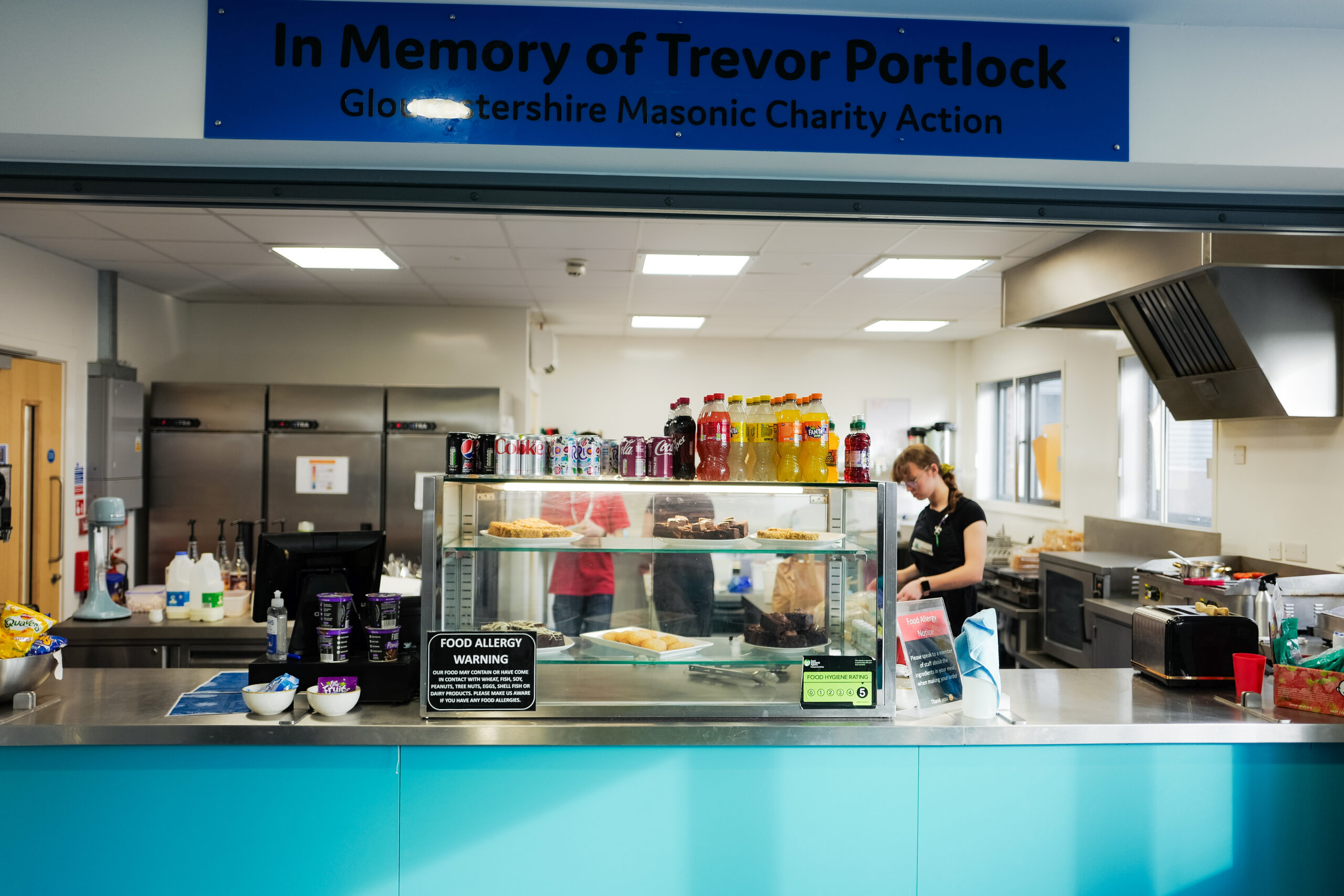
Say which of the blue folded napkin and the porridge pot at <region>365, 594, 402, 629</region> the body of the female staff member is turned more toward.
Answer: the porridge pot

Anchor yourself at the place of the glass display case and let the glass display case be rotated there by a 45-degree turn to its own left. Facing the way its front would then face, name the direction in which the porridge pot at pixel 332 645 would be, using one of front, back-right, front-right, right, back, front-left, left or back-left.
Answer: back-right

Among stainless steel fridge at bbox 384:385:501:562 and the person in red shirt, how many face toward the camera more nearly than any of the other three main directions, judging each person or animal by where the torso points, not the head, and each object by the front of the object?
2

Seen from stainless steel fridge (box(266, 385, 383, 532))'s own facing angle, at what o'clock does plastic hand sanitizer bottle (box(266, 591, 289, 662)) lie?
The plastic hand sanitizer bottle is roughly at 12 o'clock from the stainless steel fridge.

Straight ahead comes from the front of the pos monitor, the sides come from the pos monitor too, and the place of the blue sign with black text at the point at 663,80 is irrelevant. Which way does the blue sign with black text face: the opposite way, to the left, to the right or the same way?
the opposite way

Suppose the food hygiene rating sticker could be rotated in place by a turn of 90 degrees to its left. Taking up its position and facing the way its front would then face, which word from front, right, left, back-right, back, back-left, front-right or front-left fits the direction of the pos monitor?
back

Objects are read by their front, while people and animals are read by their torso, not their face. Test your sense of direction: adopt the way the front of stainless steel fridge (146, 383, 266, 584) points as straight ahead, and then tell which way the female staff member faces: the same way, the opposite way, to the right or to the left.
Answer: to the right

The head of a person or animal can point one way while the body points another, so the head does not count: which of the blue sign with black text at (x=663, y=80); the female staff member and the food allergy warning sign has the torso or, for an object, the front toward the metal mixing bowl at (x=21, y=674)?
the female staff member

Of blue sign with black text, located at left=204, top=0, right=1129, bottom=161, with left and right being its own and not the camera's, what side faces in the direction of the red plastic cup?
left

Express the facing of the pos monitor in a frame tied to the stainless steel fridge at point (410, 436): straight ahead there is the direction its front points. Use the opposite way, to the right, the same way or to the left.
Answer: the opposite way

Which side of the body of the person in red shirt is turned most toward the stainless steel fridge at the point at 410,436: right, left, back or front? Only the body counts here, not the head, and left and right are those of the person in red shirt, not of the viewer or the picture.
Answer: back

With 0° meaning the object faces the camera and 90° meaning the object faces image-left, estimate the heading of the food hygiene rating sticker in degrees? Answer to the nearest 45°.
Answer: approximately 0°

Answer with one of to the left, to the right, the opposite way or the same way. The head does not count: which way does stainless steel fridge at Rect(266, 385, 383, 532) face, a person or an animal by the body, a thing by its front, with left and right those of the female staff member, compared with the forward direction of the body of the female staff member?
to the left

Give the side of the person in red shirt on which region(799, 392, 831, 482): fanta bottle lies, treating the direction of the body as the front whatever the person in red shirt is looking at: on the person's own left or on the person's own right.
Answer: on the person's own left

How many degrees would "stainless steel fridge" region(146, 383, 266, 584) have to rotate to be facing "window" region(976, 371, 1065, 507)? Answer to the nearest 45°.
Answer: approximately 90° to its left
